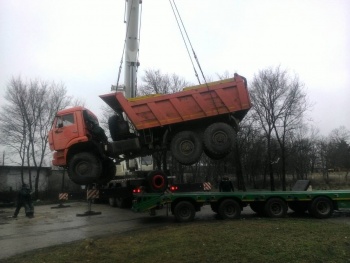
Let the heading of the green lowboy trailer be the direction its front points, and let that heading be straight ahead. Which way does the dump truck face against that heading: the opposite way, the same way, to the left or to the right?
the opposite way

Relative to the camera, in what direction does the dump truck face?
facing to the left of the viewer

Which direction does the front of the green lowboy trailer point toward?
to the viewer's right

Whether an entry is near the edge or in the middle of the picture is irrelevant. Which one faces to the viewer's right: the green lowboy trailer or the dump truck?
the green lowboy trailer

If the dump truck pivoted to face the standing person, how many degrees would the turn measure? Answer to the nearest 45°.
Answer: approximately 45° to its right

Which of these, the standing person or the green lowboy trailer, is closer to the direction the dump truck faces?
the standing person
